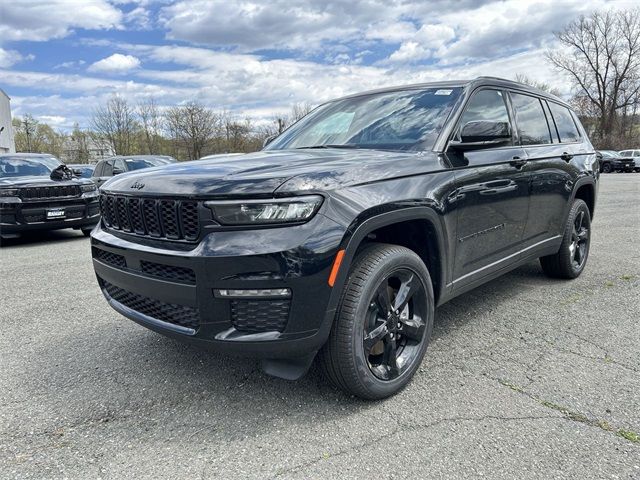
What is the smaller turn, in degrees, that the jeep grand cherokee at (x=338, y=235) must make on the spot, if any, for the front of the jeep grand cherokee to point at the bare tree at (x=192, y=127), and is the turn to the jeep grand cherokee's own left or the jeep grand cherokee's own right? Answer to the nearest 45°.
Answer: approximately 135° to the jeep grand cherokee's own right

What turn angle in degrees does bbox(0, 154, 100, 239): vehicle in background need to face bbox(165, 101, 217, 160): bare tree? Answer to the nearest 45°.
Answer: approximately 135° to its left

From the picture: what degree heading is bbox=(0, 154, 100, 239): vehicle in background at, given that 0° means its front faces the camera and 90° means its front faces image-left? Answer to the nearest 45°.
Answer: approximately 315°

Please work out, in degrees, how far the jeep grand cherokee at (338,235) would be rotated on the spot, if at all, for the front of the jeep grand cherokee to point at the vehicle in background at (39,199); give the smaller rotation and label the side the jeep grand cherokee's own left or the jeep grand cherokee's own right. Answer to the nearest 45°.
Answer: approximately 90° to the jeep grand cherokee's own right

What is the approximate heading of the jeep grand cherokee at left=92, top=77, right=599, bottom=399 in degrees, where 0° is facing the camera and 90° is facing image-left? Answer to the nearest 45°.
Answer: approximately 45°

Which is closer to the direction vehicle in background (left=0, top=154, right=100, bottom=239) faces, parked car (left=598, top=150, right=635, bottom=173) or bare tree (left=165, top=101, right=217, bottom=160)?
the parked car

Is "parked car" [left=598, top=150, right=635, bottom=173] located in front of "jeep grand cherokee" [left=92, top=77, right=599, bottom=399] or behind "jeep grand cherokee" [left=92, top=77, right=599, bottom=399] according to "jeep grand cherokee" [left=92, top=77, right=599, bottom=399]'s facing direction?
behind

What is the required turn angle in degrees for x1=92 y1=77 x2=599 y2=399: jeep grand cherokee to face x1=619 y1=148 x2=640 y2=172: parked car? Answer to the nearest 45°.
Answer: approximately 180°

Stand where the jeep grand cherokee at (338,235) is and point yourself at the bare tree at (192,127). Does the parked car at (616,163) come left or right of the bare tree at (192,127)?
right

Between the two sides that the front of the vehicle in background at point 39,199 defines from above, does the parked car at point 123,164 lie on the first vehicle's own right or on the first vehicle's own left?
on the first vehicle's own left
